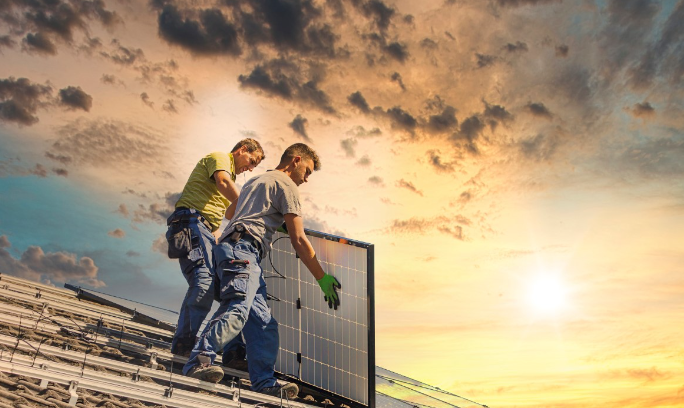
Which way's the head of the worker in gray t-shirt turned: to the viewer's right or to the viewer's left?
to the viewer's right

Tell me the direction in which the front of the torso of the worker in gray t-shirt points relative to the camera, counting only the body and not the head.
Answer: to the viewer's right
